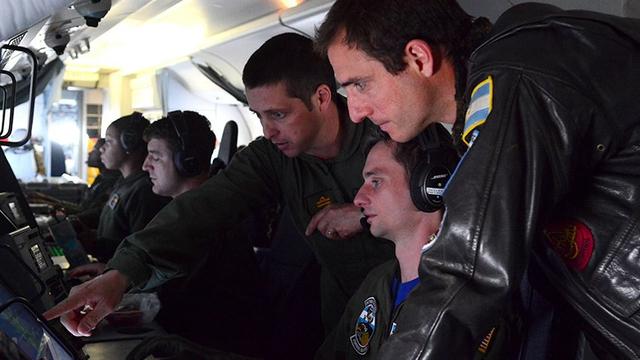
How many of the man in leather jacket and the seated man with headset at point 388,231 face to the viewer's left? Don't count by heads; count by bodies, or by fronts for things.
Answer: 2

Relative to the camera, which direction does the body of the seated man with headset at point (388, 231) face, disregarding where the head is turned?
to the viewer's left

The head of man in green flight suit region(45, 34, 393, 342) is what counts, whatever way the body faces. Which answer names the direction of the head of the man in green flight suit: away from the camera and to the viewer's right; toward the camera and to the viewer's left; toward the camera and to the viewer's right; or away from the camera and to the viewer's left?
toward the camera and to the viewer's left

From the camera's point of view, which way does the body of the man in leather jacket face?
to the viewer's left

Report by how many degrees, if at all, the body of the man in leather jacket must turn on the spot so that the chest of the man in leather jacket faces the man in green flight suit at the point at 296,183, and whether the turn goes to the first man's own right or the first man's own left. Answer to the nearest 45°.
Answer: approximately 45° to the first man's own right

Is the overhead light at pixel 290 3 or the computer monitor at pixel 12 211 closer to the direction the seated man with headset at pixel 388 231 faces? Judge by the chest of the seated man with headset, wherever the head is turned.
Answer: the computer monitor

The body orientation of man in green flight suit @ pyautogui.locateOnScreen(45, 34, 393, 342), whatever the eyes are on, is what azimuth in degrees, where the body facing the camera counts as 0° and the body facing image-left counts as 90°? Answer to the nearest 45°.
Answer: approximately 45°

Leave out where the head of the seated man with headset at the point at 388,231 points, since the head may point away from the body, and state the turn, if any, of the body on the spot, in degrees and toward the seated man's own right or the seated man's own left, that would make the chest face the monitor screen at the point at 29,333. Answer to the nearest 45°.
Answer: approximately 45° to the seated man's own left

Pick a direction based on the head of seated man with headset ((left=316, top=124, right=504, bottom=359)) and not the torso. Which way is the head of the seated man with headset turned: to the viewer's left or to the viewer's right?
to the viewer's left

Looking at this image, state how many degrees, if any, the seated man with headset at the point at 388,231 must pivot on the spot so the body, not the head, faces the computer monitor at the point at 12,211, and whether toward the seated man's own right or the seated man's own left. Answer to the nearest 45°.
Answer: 0° — they already face it

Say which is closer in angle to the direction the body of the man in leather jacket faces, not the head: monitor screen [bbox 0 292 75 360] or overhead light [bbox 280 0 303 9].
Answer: the monitor screen
